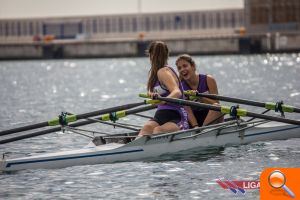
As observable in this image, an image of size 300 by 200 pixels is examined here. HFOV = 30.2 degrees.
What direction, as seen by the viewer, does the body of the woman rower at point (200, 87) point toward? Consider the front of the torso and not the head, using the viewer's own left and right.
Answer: facing the viewer and to the left of the viewer

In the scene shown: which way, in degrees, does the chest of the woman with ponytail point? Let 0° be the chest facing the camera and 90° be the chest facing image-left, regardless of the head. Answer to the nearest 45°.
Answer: approximately 90°

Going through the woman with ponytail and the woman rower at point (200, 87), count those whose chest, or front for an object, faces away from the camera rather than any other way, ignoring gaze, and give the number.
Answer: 0
